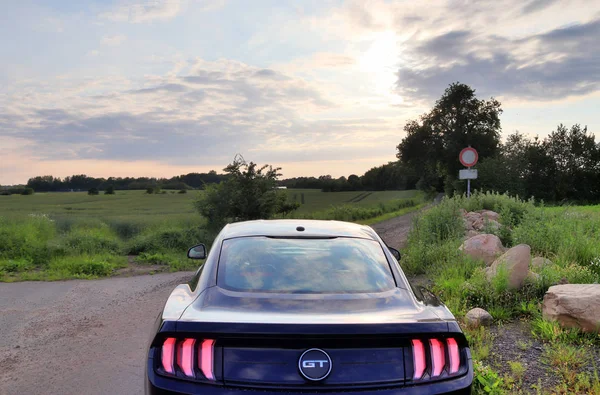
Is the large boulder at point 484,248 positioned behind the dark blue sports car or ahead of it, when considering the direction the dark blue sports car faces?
ahead

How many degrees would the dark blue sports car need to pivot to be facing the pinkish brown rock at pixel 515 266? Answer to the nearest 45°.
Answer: approximately 45° to its right

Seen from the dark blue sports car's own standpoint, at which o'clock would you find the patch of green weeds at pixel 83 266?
The patch of green weeds is roughly at 11 o'clock from the dark blue sports car.

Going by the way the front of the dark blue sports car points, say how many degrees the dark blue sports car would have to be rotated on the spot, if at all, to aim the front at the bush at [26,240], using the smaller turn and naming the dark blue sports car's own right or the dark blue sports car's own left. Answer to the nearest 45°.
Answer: approximately 45° to the dark blue sports car's own left

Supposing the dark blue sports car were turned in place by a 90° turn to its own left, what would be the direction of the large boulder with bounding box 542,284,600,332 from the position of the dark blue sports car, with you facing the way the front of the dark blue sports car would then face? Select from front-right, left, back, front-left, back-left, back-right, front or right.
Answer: back-right

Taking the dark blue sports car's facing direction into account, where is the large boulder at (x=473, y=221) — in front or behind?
in front

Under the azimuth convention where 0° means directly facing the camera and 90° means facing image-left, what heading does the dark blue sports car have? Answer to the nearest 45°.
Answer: approximately 180°

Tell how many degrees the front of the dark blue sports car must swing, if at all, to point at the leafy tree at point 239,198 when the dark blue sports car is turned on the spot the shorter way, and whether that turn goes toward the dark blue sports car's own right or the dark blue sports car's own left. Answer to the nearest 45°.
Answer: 0° — it already faces it
